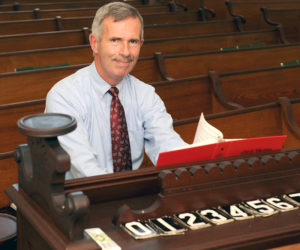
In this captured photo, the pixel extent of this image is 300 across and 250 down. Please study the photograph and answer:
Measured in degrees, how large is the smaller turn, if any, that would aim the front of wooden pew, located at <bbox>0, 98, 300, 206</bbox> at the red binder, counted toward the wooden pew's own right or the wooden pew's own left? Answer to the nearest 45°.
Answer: approximately 45° to the wooden pew's own right

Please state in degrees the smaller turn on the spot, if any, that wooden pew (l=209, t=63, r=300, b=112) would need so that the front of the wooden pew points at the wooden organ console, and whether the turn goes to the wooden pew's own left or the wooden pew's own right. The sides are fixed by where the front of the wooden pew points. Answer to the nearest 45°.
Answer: approximately 45° to the wooden pew's own right

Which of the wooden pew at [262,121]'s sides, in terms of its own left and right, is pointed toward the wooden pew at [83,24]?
back

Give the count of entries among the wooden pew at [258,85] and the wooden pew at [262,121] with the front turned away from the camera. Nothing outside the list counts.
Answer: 0

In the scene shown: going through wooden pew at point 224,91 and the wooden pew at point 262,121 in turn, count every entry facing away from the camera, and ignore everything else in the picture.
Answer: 0

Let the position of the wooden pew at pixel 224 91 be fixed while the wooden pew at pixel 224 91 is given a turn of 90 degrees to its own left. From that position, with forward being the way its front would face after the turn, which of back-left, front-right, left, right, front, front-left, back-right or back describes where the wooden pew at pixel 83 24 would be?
left

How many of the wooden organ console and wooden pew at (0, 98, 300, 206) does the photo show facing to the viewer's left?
0

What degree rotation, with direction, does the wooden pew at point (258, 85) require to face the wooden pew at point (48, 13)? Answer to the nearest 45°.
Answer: approximately 180°

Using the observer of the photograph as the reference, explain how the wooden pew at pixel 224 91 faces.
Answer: facing the viewer and to the right of the viewer
